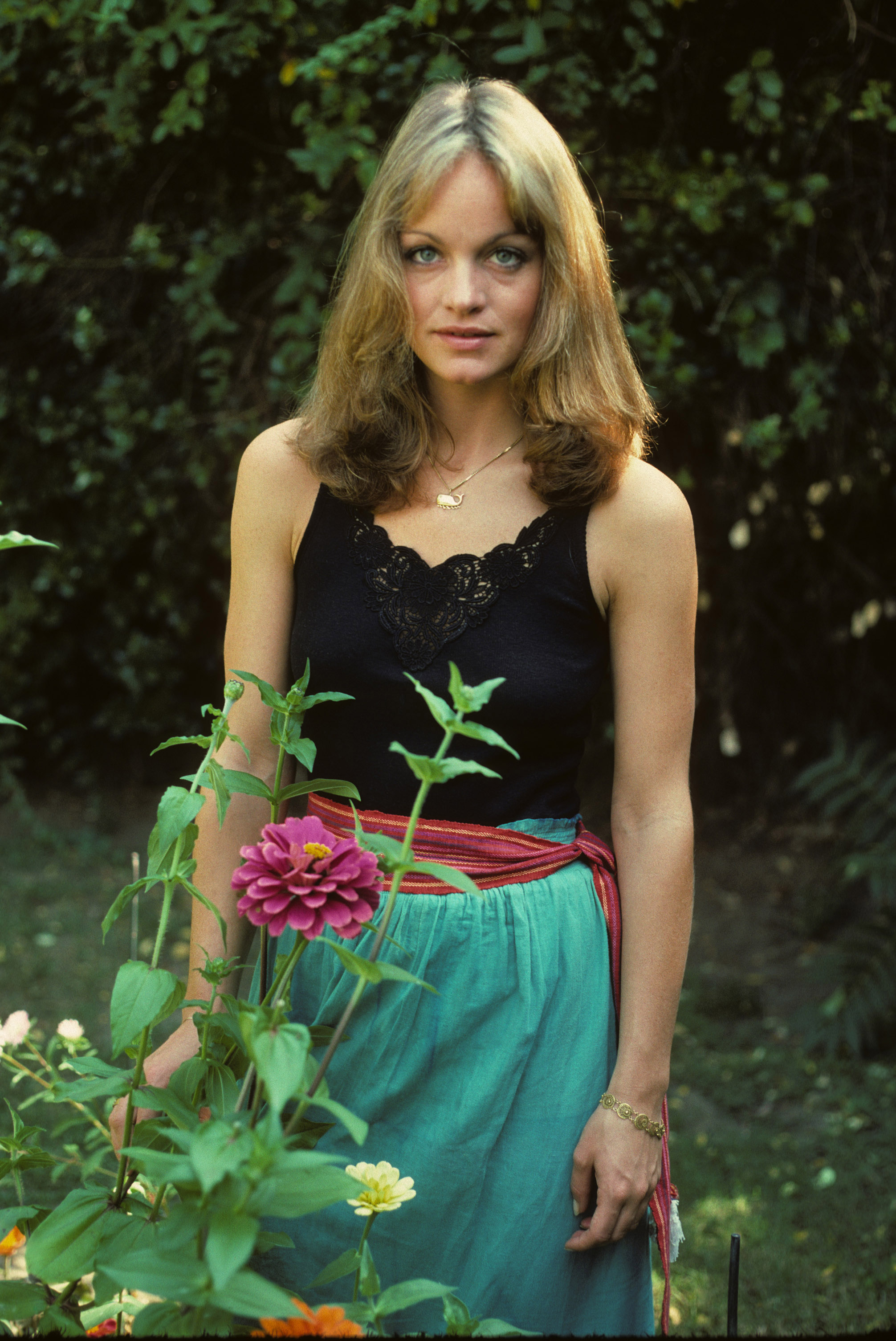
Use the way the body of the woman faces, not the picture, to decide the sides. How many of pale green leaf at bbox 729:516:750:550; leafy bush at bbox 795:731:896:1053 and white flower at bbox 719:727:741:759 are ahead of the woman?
0

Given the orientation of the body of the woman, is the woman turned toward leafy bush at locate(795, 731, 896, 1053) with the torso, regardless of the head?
no

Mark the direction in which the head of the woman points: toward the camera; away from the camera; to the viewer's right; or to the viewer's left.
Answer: toward the camera

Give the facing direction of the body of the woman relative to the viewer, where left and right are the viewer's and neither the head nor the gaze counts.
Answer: facing the viewer

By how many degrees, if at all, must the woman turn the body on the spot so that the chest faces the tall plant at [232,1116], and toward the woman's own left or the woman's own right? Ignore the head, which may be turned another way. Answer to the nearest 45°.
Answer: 0° — they already face it
